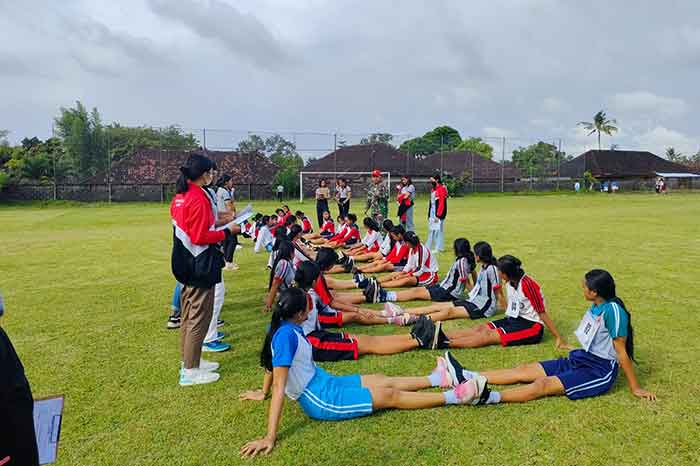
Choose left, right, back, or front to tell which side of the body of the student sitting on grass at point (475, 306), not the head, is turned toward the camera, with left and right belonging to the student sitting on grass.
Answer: left

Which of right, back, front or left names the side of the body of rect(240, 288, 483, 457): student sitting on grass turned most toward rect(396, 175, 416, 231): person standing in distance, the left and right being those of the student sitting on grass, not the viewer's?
left

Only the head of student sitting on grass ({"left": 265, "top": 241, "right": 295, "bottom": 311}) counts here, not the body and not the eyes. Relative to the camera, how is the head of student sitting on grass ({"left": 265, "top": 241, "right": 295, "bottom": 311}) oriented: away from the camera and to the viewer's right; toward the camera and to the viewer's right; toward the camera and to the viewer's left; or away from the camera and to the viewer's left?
away from the camera and to the viewer's right

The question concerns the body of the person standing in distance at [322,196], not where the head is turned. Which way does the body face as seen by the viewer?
toward the camera

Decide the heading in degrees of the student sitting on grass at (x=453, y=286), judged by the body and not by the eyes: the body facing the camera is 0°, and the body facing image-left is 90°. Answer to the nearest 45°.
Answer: approximately 90°

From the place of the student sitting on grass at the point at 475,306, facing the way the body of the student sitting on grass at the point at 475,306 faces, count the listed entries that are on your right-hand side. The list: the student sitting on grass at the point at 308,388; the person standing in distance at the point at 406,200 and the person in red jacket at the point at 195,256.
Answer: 1

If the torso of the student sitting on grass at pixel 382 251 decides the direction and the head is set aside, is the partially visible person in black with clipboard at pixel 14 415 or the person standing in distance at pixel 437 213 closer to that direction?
the partially visible person in black with clipboard

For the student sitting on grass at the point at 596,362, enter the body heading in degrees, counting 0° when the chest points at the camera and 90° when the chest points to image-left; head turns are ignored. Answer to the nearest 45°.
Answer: approximately 90°

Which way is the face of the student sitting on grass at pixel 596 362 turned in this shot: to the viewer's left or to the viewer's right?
to the viewer's left

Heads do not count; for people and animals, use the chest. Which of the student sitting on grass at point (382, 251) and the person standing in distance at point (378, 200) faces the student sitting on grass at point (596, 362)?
the person standing in distance

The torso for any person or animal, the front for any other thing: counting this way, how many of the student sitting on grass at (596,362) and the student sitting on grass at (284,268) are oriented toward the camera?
0

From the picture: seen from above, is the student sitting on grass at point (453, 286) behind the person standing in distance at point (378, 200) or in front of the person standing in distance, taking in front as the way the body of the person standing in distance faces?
in front

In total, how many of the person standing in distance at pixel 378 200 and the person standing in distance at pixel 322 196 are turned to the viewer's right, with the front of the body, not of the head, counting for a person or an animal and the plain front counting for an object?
0

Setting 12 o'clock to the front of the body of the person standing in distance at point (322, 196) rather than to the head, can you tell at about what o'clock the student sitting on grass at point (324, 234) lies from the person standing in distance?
The student sitting on grass is roughly at 12 o'clock from the person standing in distance.

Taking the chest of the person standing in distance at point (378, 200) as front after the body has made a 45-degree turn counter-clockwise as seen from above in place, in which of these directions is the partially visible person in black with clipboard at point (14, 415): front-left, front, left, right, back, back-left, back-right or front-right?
front-right

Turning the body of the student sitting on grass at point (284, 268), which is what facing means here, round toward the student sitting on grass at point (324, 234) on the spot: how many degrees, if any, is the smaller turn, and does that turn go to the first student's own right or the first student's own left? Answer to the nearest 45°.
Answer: approximately 90° to the first student's own left

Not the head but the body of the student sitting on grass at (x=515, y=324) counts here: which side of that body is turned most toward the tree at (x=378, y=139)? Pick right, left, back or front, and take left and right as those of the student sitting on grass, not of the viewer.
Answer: right

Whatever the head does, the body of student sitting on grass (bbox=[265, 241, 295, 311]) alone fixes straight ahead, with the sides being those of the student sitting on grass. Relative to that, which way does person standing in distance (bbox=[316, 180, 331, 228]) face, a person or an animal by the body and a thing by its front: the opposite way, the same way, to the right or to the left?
to the right

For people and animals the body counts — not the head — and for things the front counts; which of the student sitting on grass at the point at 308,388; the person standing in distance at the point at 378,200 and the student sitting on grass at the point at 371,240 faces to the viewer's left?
the student sitting on grass at the point at 371,240

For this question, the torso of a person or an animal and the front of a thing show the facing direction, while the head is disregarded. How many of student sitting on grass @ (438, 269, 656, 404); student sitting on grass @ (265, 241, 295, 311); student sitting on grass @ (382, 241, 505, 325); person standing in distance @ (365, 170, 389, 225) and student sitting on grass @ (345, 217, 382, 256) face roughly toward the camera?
1
